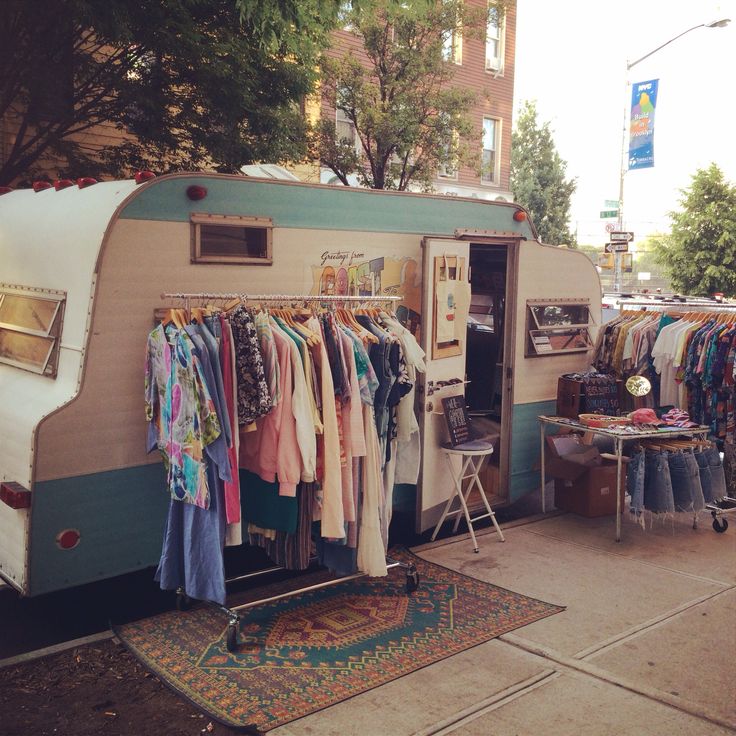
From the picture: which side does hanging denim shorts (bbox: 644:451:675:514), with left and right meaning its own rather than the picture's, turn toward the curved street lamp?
back

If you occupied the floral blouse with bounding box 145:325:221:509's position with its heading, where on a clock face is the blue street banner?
The blue street banner is roughly at 6 o'clock from the floral blouse.

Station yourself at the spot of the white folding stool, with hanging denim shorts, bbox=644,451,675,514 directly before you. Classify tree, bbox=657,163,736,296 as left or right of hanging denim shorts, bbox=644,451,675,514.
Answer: left

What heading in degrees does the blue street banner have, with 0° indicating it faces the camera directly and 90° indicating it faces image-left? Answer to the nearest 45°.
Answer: approximately 0°

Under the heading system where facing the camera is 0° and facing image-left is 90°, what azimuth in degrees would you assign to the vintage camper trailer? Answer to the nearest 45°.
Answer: approximately 225°
